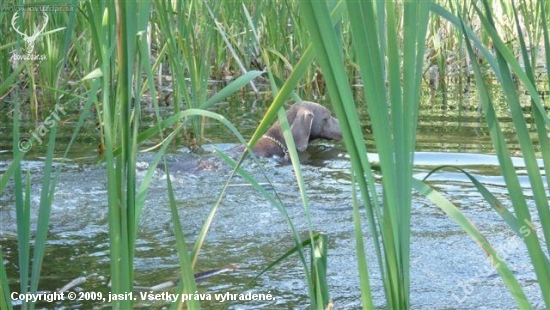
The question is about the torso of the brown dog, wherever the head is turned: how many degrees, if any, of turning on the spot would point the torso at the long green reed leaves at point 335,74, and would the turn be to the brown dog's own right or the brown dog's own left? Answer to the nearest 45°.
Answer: approximately 90° to the brown dog's own right

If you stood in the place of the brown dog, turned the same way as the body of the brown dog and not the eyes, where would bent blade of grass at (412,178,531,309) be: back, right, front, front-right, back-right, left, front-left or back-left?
right

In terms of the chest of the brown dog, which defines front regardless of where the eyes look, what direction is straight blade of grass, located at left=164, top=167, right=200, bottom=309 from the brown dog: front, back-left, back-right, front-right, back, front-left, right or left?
right

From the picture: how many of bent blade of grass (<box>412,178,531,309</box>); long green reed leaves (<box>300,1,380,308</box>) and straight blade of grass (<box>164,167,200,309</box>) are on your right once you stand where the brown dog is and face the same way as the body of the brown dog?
3

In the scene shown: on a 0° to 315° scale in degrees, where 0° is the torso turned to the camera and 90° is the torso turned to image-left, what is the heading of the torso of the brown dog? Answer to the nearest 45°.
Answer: approximately 270°

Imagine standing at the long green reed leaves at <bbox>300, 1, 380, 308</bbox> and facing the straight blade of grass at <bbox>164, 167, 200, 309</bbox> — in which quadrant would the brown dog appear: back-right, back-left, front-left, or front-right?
front-right
